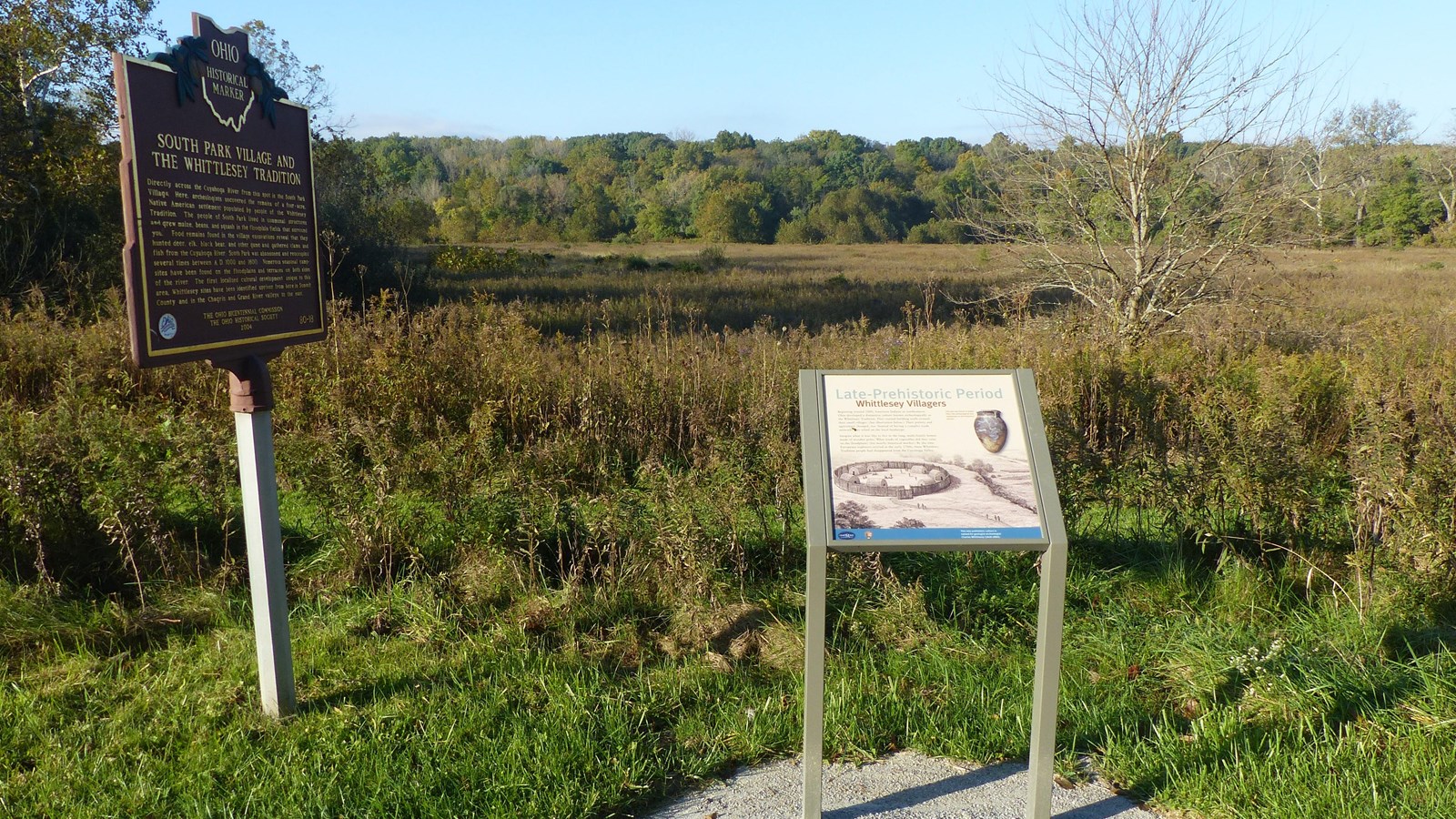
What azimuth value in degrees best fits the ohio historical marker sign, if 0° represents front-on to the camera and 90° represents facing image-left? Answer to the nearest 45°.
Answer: approximately 315°
